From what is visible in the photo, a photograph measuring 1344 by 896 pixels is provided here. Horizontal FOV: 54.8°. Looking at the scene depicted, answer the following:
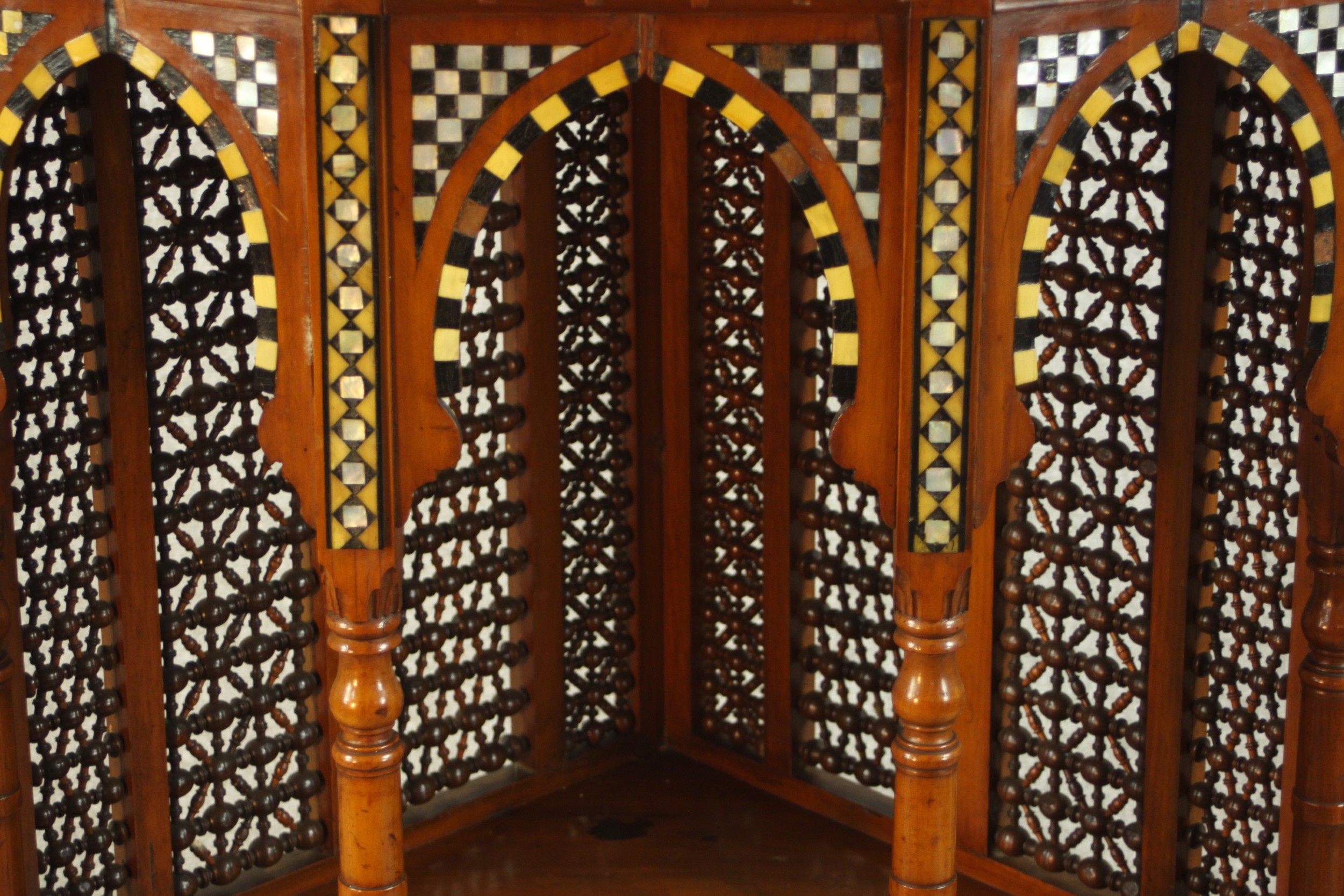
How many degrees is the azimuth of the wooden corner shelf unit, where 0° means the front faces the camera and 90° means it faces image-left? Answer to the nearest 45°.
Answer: approximately 0°
